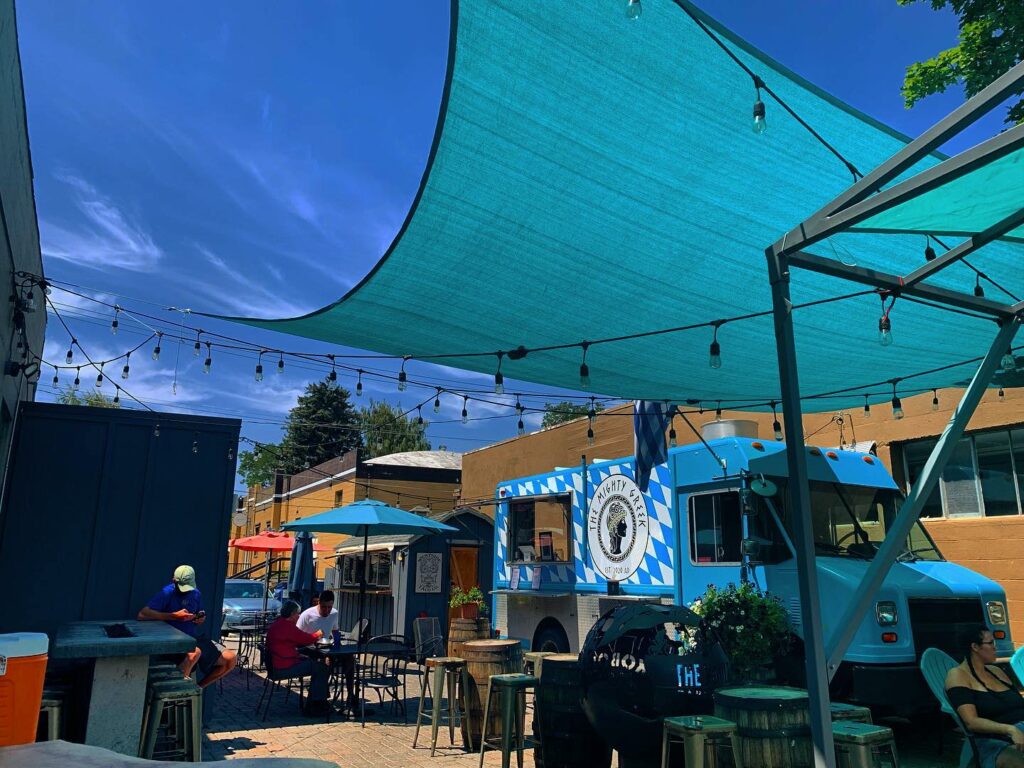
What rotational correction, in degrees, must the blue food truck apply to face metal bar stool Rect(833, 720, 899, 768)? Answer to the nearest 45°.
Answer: approximately 45° to its right

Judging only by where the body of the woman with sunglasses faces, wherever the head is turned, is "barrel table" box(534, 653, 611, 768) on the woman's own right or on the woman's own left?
on the woman's own right
